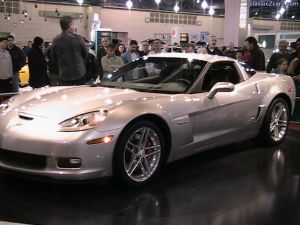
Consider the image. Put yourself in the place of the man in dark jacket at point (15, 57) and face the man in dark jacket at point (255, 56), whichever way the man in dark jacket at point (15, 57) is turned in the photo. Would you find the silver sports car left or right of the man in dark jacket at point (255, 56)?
right

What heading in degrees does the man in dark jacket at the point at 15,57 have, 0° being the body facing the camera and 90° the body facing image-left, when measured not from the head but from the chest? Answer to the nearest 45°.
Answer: approximately 45°

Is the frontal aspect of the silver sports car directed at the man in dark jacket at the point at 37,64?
no

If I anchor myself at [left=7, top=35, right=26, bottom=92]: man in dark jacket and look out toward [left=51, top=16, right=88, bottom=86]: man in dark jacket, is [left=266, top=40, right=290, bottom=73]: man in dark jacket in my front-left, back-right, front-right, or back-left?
front-left

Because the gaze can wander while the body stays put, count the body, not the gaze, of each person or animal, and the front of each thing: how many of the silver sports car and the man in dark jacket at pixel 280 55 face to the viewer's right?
0

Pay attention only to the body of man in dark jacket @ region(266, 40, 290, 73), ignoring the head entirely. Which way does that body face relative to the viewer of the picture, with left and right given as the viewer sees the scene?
facing the viewer and to the left of the viewer

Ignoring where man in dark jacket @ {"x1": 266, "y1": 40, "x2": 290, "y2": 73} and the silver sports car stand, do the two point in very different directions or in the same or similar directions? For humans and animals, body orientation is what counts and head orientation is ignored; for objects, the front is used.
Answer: same or similar directions

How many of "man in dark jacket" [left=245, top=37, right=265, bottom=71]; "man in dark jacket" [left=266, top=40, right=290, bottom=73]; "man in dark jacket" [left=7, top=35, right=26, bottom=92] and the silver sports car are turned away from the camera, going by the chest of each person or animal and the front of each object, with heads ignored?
0

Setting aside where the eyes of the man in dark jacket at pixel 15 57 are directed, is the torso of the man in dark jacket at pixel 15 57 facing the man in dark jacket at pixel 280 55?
no

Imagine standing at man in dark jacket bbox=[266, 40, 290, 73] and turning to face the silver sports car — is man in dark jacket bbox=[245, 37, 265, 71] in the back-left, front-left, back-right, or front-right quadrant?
front-right

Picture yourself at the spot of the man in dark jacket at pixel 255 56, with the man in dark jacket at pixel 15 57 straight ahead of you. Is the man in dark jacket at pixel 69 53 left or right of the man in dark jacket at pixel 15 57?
left

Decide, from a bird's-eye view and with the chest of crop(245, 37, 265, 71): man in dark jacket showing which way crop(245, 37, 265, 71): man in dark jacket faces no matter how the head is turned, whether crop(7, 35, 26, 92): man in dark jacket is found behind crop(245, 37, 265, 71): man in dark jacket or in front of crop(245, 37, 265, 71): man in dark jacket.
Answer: in front

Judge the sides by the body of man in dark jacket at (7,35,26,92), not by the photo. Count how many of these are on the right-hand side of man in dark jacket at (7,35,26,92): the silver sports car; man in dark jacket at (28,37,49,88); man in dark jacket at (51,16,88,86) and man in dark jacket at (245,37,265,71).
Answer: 0
